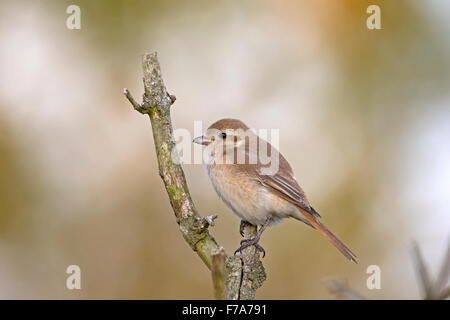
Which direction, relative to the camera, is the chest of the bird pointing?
to the viewer's left

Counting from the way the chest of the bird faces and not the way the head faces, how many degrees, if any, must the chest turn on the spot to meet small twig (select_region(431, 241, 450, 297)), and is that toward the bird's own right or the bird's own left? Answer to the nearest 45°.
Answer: approximately 90° to the bird's own left

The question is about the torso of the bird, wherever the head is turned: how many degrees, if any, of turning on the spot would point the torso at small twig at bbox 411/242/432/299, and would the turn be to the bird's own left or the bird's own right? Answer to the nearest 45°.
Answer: approximately 90° to the bird's own left
